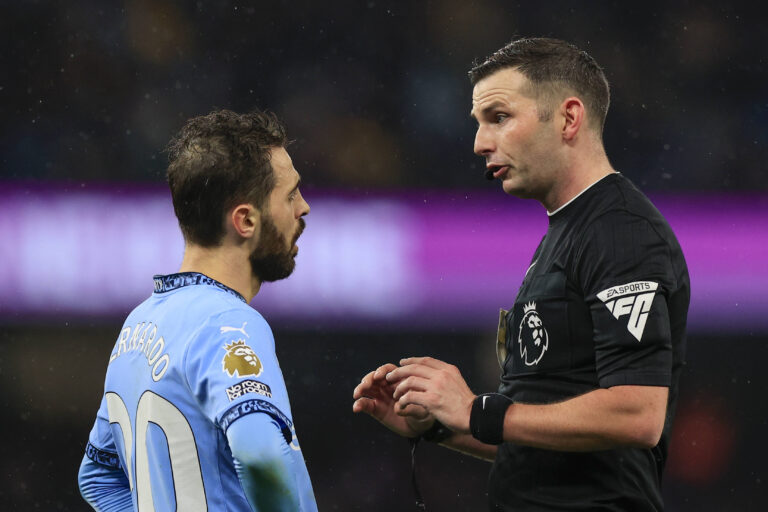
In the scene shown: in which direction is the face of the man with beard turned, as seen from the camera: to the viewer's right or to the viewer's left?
to the viewer's right

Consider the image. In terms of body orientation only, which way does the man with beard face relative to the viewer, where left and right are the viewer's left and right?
facing away from the viewer and to the right of the viewer

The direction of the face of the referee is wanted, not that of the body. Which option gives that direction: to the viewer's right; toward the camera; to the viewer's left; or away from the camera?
to the viewer's left

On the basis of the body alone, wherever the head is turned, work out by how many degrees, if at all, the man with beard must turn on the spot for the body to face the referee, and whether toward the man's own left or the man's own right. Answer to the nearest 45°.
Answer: approximately 45° to the man's own right
